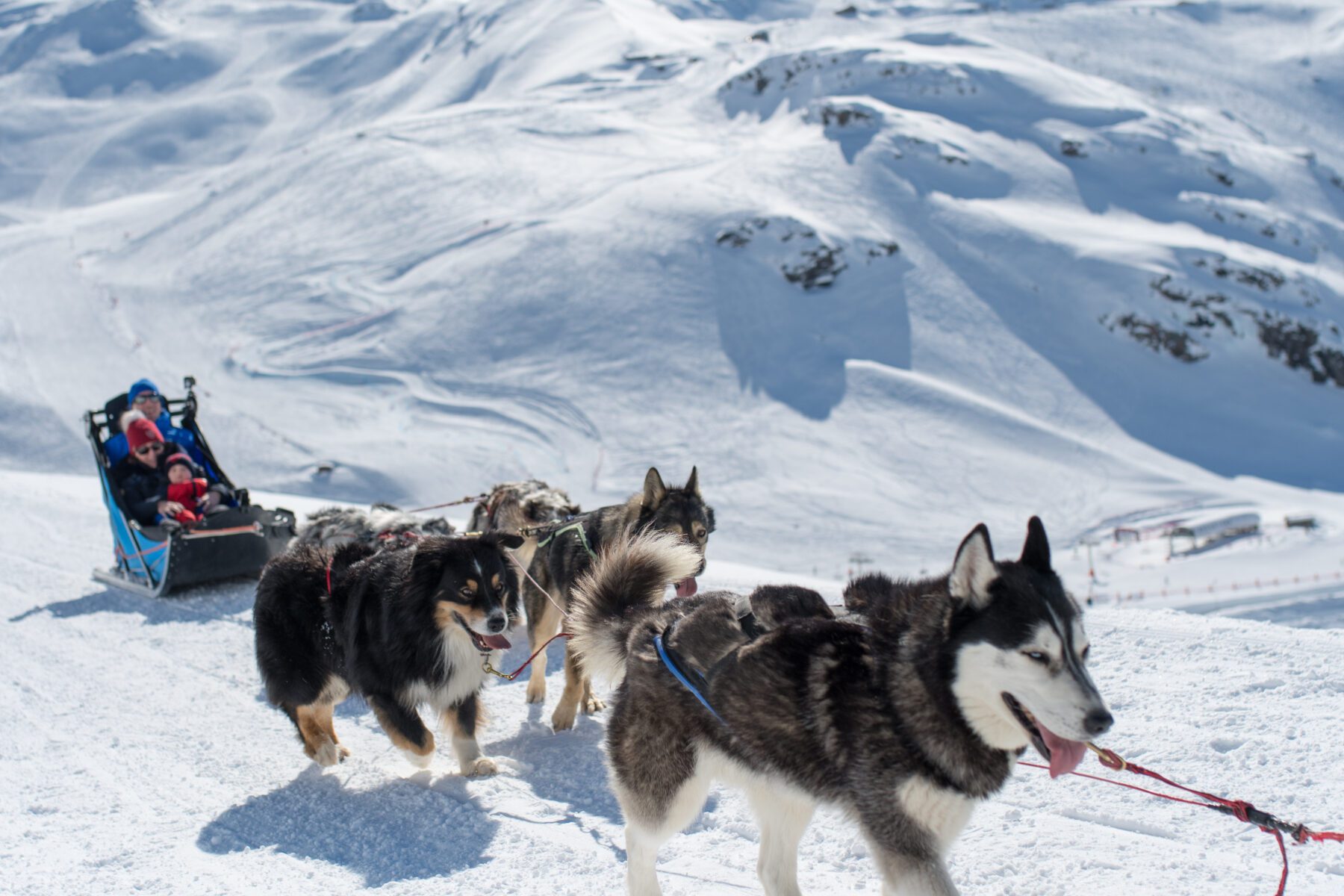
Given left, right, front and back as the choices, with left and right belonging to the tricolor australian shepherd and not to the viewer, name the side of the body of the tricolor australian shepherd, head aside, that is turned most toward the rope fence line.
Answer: left

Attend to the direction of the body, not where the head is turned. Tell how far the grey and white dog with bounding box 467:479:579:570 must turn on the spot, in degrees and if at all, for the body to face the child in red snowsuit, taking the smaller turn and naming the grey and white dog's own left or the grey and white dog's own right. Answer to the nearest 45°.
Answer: approximately 135° to the grey and white dog's own left

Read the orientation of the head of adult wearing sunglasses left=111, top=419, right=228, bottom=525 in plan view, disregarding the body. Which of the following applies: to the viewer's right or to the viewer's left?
to the viewer's right

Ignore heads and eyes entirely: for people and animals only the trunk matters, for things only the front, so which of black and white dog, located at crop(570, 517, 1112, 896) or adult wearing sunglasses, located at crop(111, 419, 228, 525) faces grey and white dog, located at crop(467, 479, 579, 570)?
the adult wearing sunglasses

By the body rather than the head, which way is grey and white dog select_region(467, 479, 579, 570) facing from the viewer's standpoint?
to the viewer's right

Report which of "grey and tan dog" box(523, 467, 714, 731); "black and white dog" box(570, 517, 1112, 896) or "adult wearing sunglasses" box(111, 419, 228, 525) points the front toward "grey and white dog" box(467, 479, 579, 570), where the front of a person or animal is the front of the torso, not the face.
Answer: the adult wearing sunglasses

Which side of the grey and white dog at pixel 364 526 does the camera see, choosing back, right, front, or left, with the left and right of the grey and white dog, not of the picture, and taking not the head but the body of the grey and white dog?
right

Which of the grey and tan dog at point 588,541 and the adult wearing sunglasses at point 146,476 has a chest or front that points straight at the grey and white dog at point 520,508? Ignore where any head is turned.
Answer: the adult wearing sunglasses

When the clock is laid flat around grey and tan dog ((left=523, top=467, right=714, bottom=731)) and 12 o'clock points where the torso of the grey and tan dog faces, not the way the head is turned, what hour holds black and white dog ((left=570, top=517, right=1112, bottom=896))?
The black and white dog is roughly at 1 o'clock from the grey and tan dog.

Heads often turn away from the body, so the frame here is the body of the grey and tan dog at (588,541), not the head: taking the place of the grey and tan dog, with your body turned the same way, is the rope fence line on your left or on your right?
on your left

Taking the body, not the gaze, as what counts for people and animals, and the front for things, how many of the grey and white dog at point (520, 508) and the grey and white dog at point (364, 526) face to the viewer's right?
2

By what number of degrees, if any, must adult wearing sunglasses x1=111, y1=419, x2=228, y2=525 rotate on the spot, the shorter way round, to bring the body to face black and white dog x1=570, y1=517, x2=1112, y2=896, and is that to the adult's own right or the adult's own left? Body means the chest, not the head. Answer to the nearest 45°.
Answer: approximately 45° to the adult's own right

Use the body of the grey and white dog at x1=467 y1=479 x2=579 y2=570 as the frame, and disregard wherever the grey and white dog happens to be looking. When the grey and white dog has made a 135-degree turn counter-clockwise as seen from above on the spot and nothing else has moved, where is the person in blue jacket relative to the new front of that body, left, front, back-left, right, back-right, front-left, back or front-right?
front

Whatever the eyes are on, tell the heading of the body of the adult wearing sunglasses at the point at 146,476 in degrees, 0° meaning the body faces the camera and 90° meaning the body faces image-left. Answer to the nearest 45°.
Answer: approximately 315°
